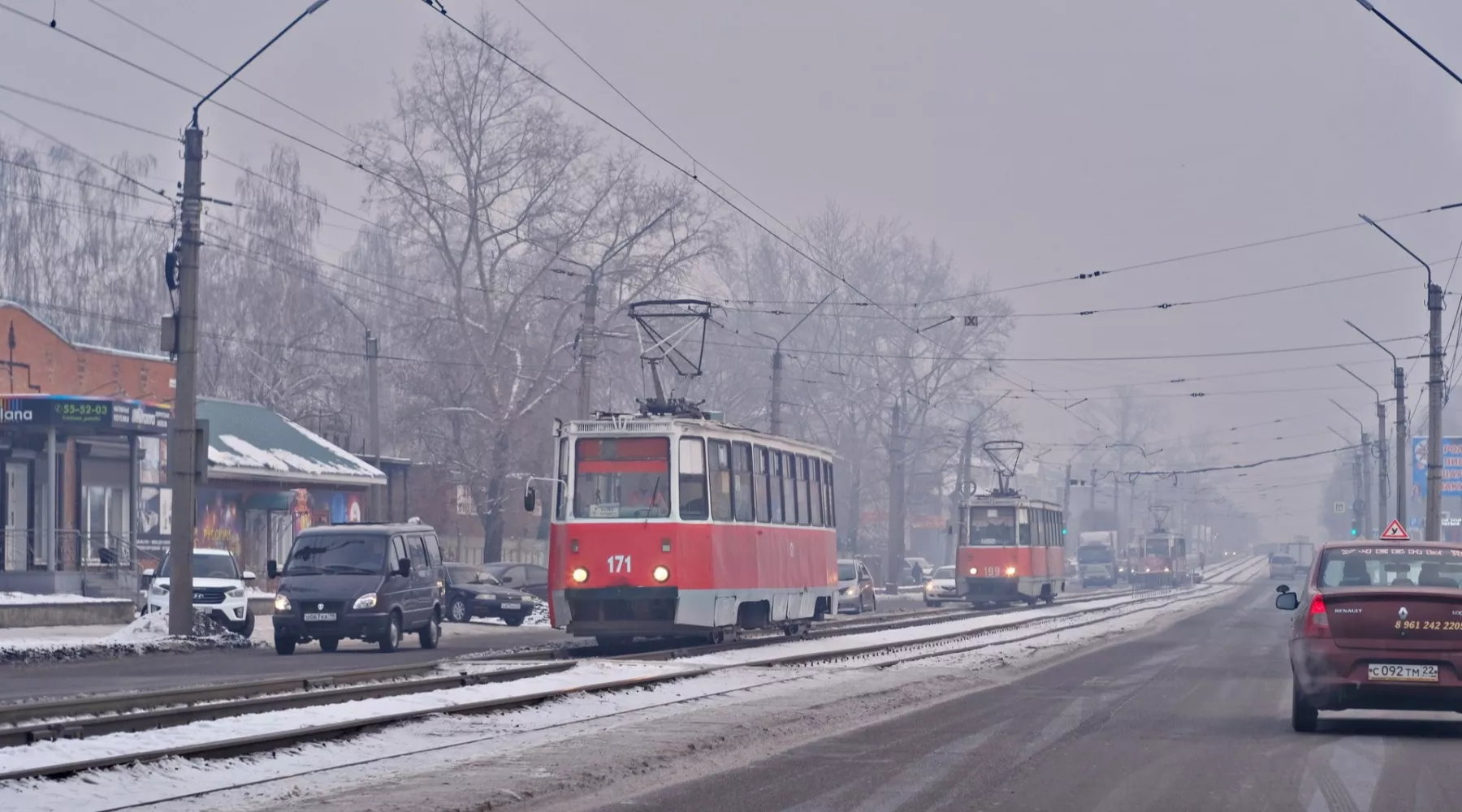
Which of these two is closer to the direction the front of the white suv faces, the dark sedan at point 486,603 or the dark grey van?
the dark grey van

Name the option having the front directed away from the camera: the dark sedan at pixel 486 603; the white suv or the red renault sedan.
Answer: the red renault sedan

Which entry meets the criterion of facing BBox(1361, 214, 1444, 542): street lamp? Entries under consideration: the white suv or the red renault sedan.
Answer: the red renault sedan

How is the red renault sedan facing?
away from the camera

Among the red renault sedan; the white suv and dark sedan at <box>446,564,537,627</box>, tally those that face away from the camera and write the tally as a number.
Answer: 1

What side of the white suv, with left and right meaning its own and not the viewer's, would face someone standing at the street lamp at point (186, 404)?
front

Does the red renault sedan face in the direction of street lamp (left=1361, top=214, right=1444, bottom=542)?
yes

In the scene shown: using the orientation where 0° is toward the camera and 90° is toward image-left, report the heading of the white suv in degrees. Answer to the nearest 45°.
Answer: approximately 0°

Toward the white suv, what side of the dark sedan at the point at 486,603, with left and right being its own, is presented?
right

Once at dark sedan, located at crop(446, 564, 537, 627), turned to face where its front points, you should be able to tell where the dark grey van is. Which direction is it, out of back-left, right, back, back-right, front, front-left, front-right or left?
front-right

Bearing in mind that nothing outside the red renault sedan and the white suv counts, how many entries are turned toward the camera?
1

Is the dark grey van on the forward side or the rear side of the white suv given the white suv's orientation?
on the forward side

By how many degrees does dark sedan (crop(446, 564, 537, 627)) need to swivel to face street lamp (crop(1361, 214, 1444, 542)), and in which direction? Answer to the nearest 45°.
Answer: approximately 45° to its left
